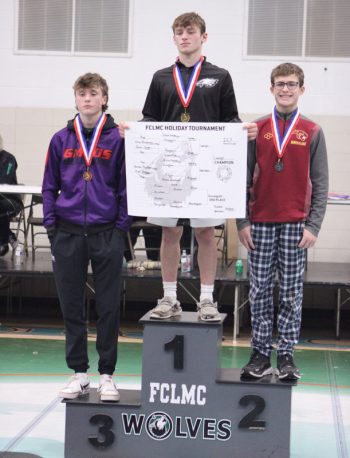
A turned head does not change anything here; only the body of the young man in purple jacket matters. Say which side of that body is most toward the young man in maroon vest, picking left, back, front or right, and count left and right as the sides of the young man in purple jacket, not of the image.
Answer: left

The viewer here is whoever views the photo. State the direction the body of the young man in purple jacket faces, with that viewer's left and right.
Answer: facing the viewer

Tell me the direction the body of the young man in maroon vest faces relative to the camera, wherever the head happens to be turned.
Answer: toward the camera

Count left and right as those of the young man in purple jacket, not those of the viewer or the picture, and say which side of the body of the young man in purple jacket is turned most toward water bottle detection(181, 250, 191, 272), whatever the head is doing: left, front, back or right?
back

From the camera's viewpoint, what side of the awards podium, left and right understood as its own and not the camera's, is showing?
front

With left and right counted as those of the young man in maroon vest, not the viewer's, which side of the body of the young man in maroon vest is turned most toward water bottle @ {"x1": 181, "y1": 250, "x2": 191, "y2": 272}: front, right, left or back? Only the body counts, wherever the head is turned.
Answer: back

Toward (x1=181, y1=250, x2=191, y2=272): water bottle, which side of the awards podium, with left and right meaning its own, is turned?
back
